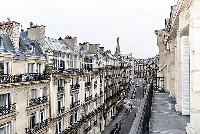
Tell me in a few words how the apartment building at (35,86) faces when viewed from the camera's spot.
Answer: facing the viewer and to the right of the viewer
